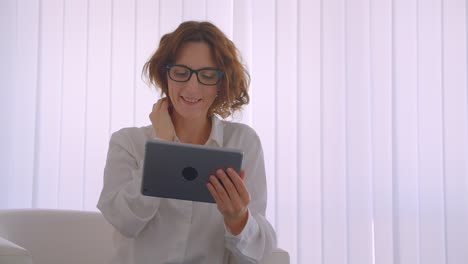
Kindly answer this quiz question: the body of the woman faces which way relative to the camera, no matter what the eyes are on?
toward the camera

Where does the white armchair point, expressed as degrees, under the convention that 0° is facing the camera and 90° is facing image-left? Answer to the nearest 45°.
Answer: approximately 0°
